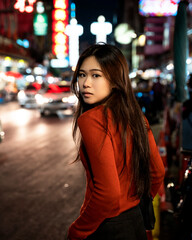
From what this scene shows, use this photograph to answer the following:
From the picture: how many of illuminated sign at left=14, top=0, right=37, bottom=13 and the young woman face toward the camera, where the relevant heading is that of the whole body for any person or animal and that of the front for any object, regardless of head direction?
1

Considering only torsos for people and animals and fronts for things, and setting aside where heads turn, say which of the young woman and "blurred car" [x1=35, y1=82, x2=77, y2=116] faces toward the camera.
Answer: the blurred car

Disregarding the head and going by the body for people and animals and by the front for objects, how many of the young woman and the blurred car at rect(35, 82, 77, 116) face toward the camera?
1

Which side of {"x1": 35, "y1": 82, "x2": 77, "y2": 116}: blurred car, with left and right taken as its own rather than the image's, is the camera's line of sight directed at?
front

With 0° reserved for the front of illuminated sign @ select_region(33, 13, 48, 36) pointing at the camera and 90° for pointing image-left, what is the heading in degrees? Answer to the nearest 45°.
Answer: approximately 0°

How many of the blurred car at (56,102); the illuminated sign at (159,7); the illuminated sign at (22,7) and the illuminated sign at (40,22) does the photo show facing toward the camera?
4

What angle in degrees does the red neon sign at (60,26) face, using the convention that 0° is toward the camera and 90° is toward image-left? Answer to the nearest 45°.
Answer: approximately 0°

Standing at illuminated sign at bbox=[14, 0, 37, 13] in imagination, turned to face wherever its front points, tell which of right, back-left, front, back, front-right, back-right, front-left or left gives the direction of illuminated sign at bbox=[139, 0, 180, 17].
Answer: front-left

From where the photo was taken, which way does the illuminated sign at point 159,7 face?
toward the camera

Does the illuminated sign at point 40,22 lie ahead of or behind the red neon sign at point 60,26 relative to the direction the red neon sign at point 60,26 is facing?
ahead
